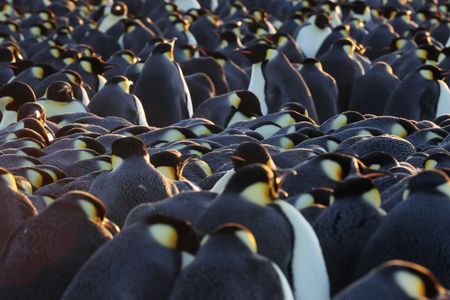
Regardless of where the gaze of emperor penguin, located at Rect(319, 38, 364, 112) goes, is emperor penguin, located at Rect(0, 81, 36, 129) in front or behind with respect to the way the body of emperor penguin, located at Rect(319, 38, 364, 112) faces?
behind

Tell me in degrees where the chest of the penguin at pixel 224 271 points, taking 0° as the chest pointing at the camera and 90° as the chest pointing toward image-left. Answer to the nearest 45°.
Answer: approximately 225°

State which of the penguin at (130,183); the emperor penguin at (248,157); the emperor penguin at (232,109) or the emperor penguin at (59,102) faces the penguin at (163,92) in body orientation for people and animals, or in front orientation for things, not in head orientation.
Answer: the penguin at (130,183)

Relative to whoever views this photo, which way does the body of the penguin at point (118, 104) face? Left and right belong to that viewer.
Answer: facing away from the viewer and to the right of the viewer

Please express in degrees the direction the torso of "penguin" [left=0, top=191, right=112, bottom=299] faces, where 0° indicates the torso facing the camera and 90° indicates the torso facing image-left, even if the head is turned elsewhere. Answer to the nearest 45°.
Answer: approximately 225°

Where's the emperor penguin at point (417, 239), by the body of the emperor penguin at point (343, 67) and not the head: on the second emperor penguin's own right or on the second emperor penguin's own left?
on the second emperor penguin's own right
